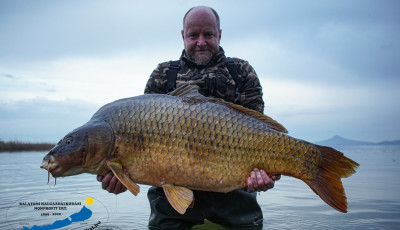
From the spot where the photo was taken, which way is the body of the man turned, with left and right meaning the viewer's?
facing the viewer

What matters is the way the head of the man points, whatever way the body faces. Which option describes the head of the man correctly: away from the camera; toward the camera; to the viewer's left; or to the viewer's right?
toward the camera
